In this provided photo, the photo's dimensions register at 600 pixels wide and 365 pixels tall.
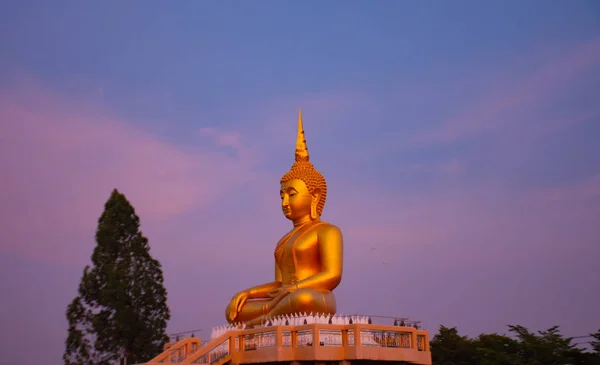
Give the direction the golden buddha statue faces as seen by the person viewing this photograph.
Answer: facing the viewer and to the left of the viewer

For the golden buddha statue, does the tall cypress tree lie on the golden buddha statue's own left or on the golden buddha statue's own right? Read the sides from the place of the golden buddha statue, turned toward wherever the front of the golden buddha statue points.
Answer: on the golden buddha statue's own right

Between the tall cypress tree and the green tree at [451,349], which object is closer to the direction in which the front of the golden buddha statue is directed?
the tall cypress tree

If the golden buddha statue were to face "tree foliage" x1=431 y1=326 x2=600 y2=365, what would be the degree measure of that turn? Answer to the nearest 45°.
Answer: approximately 180°

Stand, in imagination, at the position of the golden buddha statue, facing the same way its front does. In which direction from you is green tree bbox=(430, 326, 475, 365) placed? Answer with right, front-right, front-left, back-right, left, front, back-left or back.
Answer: back

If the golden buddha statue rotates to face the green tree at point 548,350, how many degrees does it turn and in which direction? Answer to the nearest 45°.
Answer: approximately 135° to its left

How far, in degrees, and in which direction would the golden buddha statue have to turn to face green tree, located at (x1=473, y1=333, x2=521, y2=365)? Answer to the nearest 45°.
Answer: approximately 180°
